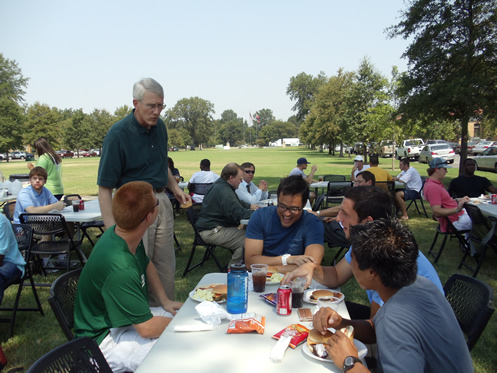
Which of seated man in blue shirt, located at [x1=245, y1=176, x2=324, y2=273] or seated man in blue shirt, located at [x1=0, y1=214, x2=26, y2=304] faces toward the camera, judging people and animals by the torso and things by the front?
seated man in blue shirt, located at [x1=245, y1=176, x2=324, y2=273]

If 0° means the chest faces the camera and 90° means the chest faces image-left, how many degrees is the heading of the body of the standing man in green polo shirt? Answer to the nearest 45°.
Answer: approximately 315°

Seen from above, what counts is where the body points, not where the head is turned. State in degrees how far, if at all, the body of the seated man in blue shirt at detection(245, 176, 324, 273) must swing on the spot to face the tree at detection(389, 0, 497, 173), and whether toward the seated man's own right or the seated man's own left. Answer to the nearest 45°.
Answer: approximately 135° to the seated man's own left

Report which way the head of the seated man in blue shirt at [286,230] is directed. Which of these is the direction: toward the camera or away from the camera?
toward the camera

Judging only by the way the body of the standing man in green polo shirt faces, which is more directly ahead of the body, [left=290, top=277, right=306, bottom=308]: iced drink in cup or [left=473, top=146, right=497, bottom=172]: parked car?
the iced drink in cup

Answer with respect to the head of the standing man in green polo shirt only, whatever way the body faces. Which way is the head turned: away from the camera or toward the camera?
toward the camera

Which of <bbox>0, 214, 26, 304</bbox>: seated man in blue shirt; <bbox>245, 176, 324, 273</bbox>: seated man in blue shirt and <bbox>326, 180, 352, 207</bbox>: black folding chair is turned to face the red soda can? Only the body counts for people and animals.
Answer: <bbox>245, 176, 324, 273</bbox>: seated man in blue shirt

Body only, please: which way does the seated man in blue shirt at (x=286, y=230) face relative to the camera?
toward the camera

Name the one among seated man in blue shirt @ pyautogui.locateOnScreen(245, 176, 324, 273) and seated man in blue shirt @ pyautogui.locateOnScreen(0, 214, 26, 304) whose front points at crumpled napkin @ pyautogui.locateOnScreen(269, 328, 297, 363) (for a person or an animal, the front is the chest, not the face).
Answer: seated man in blue shirt @ pyautogui.locateOnScreen(245, 176, 324, 273)
